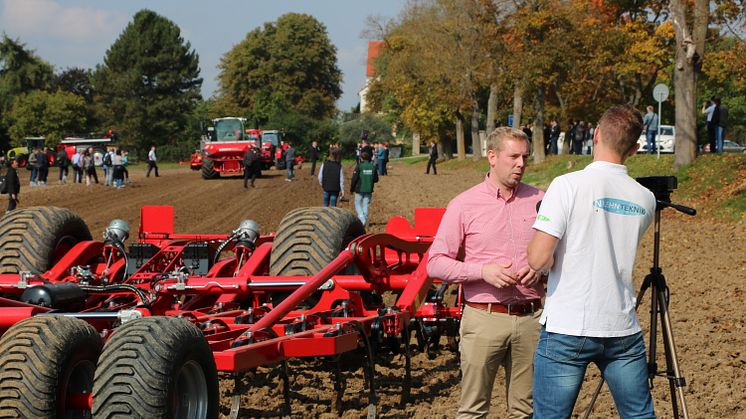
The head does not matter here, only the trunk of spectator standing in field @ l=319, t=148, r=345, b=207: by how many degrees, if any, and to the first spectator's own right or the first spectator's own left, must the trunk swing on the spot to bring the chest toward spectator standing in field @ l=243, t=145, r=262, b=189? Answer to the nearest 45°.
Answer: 0° — they already face them

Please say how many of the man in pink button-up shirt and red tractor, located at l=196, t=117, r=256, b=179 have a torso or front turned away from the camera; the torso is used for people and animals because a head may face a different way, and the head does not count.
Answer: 0

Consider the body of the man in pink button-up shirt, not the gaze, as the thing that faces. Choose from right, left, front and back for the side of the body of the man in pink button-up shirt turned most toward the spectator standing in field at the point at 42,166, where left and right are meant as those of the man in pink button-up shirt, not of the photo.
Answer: back

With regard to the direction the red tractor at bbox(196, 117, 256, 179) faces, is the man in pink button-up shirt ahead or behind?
ahead

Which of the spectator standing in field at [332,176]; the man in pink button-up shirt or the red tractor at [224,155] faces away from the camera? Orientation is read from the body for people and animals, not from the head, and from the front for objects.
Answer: the spectator standing in field

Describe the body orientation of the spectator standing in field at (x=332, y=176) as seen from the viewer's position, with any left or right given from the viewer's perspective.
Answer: facing away from the viewer

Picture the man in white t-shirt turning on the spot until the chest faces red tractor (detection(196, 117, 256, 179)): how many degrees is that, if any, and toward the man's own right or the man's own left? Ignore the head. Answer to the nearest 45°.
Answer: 0° — they already face it

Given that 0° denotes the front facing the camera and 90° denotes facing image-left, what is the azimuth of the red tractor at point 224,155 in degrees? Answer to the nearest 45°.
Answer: approximately 0°

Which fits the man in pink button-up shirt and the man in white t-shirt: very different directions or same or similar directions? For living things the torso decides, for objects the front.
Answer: very different directions

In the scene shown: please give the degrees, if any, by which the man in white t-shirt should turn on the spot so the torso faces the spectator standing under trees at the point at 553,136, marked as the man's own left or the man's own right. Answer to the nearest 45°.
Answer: approximately 45° to the man's own right

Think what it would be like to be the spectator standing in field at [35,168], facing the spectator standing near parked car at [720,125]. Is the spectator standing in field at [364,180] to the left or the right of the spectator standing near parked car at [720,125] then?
right

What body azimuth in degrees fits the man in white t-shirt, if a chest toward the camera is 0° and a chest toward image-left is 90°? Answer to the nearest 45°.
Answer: approximately 135°

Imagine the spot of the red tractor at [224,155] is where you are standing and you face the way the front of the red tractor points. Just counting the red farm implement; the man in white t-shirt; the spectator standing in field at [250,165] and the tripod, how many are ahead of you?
4

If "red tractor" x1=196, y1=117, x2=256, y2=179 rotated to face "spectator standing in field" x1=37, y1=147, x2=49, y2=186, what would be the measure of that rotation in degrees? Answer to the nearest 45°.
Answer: approximately 90° to its right

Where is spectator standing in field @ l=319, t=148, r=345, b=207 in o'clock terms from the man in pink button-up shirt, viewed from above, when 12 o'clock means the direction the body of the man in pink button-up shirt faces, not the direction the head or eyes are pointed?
The spectator standing in field is roughly at 7 o'clock from the man in pink button-up shirt.
